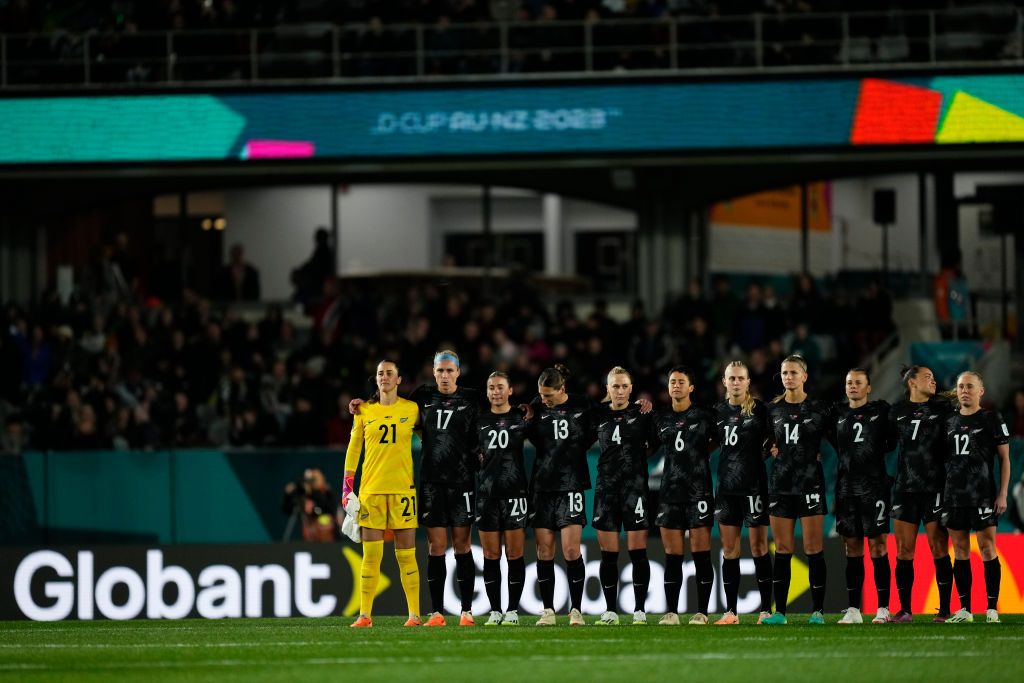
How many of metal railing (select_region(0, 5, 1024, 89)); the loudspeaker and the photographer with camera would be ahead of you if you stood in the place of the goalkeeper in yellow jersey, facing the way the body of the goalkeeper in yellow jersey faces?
0

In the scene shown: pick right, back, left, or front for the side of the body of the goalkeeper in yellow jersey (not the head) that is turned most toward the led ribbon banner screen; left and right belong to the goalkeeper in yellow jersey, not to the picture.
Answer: back

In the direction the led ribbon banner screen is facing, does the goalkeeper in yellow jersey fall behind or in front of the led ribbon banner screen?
in front

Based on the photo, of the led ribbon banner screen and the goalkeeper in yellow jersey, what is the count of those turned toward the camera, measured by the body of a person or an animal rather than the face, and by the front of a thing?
2

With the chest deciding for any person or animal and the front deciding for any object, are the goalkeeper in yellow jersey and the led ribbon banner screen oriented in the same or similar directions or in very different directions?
same or similar directions

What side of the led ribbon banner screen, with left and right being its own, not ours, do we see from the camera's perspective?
front

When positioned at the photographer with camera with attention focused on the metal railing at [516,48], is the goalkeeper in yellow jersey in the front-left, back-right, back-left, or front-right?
back-right

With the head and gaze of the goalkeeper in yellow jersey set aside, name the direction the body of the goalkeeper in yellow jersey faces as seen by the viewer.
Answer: toward the camera

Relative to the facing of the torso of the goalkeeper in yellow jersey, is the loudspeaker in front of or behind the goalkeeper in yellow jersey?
behind

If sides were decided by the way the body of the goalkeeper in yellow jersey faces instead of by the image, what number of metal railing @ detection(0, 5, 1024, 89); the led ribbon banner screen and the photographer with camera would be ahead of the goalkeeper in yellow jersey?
0

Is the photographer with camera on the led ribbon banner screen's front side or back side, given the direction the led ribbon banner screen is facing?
on the front side

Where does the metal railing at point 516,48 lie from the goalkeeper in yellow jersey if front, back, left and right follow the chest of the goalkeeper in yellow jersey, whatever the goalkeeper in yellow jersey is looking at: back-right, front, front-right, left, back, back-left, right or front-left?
back

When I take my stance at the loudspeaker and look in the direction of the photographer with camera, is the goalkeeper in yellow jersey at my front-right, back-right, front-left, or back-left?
front-left
